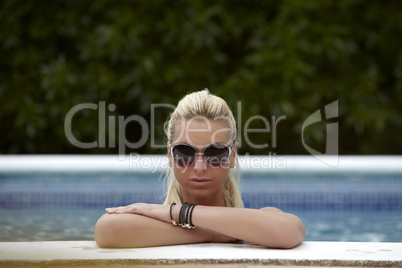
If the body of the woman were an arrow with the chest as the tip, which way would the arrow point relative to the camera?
toward the camera
